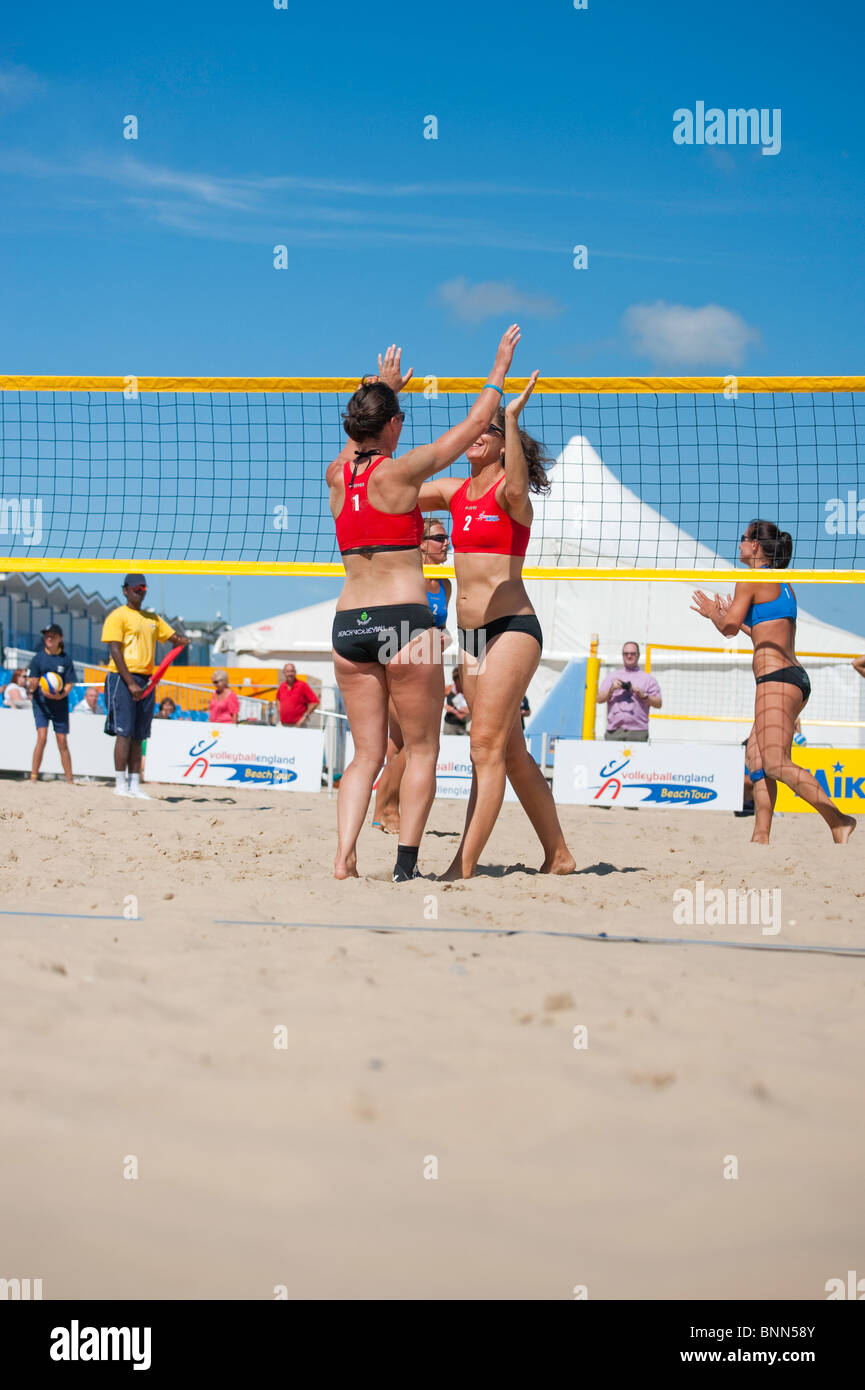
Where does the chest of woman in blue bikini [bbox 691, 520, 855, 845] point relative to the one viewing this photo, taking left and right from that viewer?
facing to the left of the viewer

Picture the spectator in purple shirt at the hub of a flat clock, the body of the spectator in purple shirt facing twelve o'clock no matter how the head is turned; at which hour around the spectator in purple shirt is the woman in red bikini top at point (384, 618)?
The woman in red bikini top is roughly at 12 o'clock from the spectator in purple shirt.

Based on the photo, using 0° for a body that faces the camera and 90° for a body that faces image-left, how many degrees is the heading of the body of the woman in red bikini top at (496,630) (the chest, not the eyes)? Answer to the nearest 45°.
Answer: approximately 45°

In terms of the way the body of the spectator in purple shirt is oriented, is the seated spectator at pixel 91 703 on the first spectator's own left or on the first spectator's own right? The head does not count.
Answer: on the first spectator's own right

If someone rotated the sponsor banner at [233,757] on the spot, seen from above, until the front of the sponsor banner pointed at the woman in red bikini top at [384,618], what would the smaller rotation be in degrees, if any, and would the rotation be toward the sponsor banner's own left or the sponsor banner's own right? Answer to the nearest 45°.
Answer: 0° — it already faces them

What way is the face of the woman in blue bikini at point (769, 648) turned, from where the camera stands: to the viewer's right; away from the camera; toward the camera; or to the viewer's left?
to the viewer's left

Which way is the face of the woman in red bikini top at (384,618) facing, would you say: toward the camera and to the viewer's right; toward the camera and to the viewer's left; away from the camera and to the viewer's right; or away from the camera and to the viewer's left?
away from the camera and to the viewer's right
